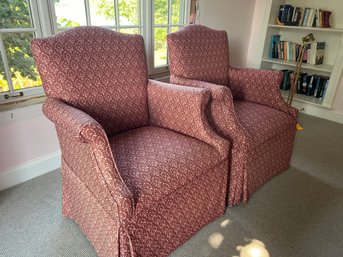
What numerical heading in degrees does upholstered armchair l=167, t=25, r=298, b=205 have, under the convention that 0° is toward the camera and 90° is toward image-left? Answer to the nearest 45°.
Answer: approximately 315°

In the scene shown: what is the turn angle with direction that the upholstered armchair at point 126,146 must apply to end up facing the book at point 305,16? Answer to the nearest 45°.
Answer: approximately 90° to its left

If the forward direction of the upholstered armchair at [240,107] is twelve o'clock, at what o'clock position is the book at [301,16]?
The book is roughly at 8 o'clock from the upholstered armchair.

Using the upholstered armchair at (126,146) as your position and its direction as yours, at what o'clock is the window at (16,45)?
The window is roughly at 6 o'clock from the upholstered armchair.

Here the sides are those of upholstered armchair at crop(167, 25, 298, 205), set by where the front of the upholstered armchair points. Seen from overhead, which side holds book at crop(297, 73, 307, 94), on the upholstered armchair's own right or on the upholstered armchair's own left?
on the upholstered armchair's own left

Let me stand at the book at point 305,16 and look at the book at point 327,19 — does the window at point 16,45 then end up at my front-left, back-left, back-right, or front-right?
back-right

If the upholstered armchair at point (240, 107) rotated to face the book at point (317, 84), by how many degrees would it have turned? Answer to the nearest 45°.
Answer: approximately 90° to its left

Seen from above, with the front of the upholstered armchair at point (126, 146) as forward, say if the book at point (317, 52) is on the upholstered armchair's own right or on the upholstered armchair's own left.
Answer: on the upholstered armchair's own left

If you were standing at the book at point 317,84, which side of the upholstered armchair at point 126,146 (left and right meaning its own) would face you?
left

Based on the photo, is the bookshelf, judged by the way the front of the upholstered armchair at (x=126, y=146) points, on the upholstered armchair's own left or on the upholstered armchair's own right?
on the upholstered armchair's own left

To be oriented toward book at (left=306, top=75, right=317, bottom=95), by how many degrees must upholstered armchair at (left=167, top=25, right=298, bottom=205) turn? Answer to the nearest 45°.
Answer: approximately 90° to its left

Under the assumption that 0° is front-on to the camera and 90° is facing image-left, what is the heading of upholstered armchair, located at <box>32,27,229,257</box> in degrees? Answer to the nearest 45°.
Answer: approximately 315°

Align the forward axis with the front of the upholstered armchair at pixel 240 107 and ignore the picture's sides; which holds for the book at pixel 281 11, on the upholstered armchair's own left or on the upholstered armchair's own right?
on the upholstered armchair's own left
